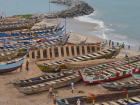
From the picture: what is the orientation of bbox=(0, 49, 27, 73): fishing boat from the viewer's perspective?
to the viewer's right

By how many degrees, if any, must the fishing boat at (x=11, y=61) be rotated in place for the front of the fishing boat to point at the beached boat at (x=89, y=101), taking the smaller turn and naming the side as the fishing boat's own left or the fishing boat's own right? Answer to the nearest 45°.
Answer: approximately 45° to the fishing boat's own right

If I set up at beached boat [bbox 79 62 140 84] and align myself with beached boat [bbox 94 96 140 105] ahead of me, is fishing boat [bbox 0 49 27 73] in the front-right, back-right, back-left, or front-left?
back-right

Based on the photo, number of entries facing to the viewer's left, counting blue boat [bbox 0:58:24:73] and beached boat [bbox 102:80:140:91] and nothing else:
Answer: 1
